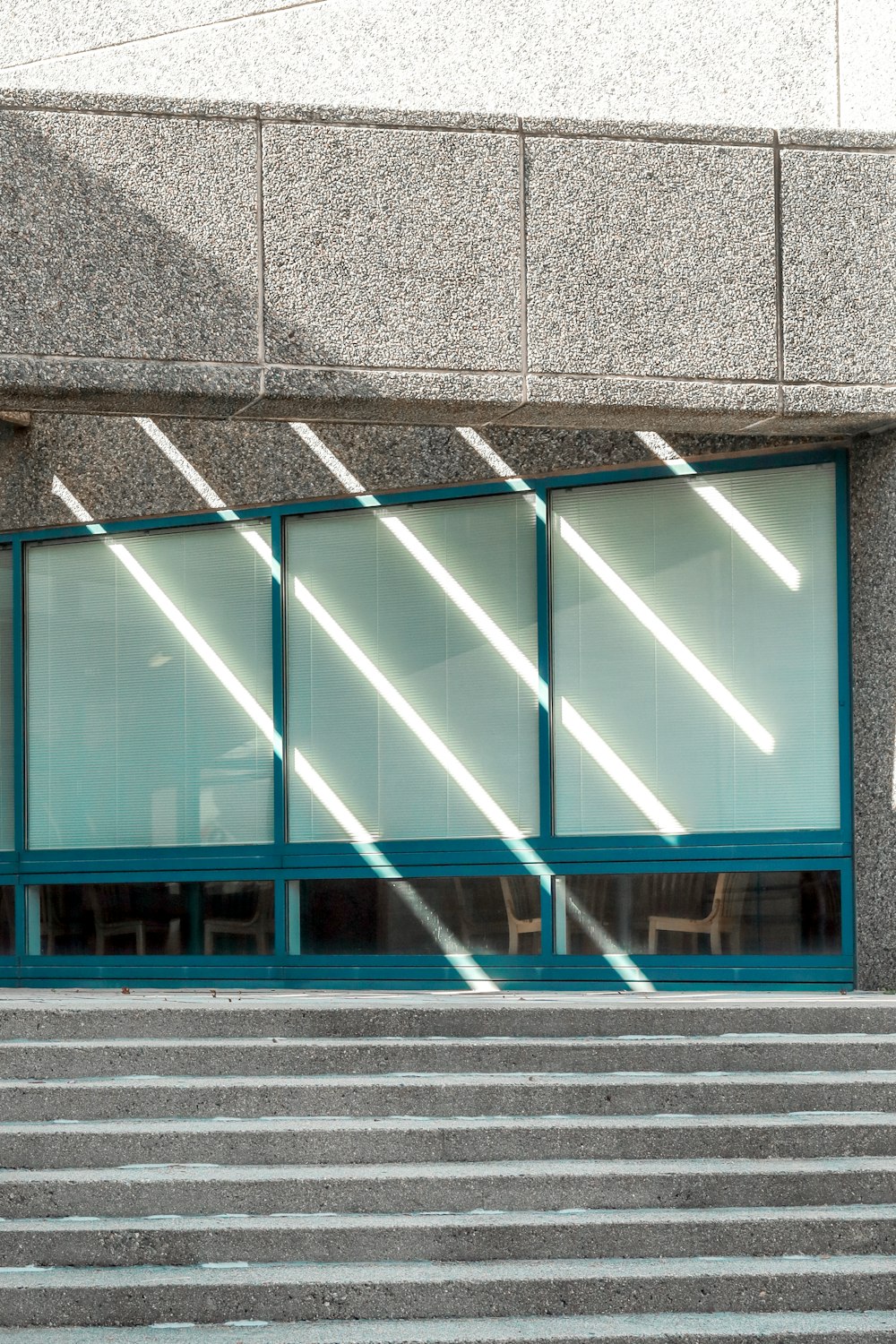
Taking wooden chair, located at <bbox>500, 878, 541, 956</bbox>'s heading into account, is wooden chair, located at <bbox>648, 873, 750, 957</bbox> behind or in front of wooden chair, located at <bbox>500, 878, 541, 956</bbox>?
in front

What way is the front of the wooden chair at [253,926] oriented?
to the viewer's left

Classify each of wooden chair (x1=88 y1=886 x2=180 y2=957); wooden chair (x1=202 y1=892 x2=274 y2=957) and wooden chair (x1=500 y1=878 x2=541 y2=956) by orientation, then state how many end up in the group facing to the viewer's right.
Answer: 2

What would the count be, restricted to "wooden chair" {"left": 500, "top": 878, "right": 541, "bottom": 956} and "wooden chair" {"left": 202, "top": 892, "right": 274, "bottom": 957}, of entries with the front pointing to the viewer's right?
1

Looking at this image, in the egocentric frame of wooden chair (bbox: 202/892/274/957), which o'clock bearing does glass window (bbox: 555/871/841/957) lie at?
The glass window is roughly at 7 o'clock from the wooden chair.

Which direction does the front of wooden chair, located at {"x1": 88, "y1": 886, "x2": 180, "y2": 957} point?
to the viewer's right

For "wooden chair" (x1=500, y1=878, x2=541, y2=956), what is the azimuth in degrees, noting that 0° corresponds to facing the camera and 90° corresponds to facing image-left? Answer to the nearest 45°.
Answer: approximately 270°

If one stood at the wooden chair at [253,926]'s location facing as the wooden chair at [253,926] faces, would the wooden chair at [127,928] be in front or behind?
in front
